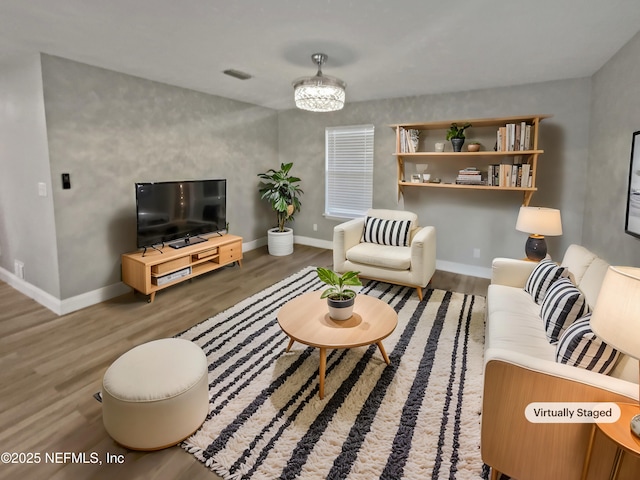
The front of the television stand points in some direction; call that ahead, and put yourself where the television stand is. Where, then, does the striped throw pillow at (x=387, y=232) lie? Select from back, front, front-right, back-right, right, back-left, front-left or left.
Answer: front-left

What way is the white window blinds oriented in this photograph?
toward the camera

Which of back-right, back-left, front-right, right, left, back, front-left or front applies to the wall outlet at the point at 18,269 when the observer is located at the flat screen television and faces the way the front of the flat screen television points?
back-right

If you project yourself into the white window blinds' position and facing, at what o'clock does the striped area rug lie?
The striped area rug is roughly at 12 o'clock from the white window blinds.

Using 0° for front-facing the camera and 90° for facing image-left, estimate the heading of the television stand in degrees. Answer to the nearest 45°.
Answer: approximately 315°

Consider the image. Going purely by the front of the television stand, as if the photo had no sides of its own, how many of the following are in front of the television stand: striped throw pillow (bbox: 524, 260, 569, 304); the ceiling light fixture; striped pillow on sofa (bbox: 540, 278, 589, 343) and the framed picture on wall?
4

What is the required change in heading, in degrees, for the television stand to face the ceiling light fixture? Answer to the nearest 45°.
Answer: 0° — it already faces it

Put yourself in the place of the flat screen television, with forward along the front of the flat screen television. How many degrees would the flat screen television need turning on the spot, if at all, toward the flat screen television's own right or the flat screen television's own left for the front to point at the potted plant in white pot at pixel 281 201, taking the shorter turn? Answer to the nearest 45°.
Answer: approximately 90° to the flat screen television's own left

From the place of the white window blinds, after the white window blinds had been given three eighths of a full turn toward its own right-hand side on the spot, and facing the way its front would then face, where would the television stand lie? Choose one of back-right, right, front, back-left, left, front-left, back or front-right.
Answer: left

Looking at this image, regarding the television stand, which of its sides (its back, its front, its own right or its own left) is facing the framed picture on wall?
front

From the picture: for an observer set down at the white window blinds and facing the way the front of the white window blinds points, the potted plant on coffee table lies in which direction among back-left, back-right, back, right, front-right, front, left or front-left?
front

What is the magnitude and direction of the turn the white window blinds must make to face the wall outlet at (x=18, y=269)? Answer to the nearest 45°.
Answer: approximately 45° to its right

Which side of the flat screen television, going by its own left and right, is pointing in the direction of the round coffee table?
front

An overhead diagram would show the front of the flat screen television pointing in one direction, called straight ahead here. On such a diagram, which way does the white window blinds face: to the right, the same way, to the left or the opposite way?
to the right

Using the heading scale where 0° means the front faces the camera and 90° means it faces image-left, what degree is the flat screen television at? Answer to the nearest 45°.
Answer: approximately 315°
